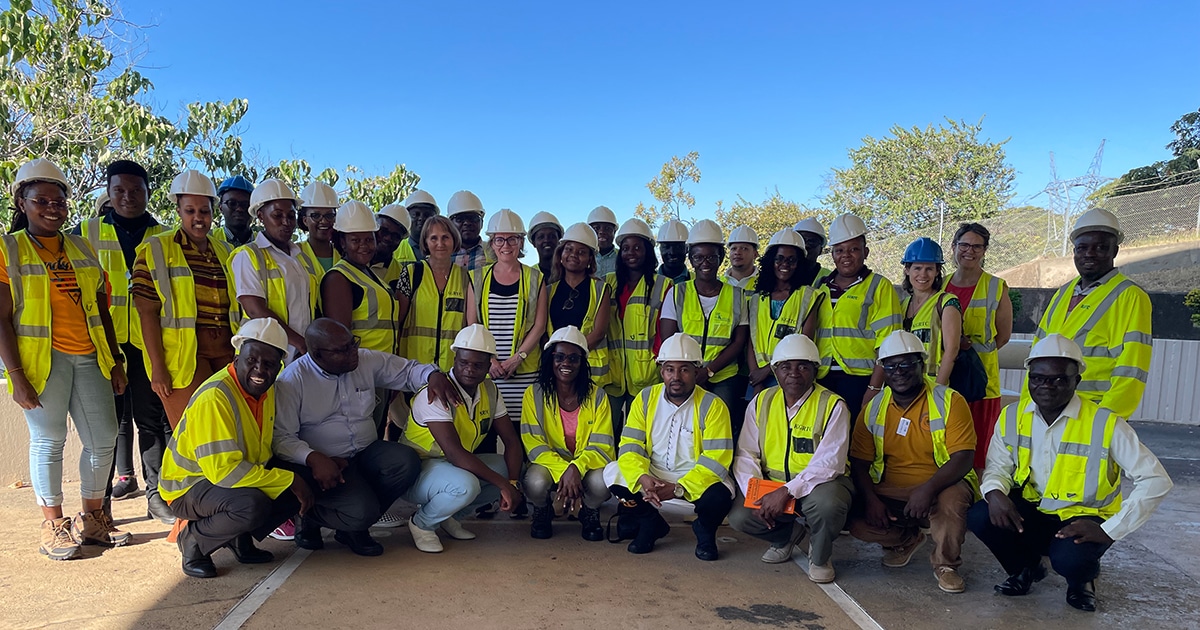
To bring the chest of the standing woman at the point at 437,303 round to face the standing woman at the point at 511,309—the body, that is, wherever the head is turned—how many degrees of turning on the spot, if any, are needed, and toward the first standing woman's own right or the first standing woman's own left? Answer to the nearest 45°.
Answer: approximately 90° to the first standing woman's own left

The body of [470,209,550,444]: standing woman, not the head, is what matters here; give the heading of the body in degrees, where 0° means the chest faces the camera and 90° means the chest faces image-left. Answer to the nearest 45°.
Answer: approximately 0°

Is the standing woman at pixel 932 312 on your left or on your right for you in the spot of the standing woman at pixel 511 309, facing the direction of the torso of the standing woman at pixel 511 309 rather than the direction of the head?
on your left

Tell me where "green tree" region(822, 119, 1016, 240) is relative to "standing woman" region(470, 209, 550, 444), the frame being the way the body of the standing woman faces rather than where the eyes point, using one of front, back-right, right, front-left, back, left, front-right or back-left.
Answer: back-left

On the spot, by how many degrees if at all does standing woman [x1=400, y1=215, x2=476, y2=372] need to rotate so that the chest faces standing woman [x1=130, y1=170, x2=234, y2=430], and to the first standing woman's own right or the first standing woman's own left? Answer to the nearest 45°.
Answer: approximately 90° to the first standing woman's own right

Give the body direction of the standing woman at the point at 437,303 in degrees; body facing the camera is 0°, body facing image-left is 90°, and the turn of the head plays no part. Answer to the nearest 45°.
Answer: approximately 0°

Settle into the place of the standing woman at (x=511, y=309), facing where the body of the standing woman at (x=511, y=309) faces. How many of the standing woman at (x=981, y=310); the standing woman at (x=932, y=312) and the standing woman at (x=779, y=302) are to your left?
3

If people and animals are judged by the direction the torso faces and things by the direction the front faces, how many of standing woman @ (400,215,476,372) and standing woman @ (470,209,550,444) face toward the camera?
2

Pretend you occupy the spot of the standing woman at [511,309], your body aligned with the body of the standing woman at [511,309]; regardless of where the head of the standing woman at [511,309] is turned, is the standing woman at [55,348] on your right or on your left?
on your right

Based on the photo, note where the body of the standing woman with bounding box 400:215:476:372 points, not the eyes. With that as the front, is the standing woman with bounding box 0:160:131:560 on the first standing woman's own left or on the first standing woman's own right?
on the first standing woman's own right
